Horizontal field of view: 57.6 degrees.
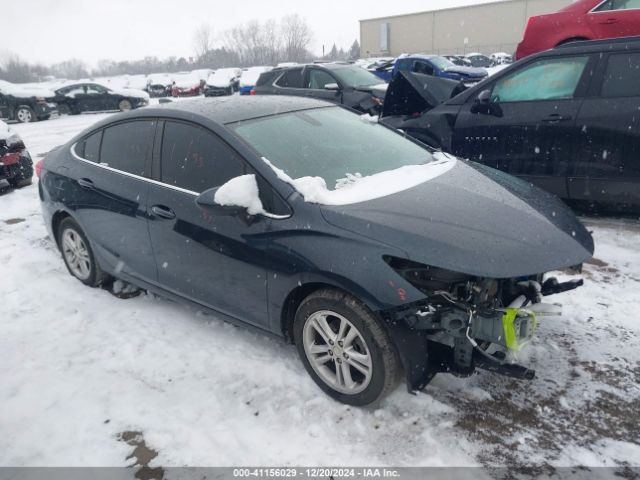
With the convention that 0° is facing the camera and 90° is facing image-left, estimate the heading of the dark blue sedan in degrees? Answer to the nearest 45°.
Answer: approximately 315°

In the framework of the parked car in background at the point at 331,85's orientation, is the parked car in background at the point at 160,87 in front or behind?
behind

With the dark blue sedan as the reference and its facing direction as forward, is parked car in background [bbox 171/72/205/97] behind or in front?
behind

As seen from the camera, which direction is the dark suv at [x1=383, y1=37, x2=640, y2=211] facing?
to the viewer's left

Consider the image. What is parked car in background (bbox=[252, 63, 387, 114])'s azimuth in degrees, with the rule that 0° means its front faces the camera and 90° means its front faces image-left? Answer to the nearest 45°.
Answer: approximately 315°

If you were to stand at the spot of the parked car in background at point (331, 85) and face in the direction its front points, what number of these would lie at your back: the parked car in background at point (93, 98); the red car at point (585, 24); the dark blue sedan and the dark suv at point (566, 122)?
1

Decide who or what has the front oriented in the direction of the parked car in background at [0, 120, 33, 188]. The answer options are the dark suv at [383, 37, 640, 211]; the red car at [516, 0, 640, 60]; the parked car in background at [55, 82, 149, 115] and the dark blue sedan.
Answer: the dark suv
